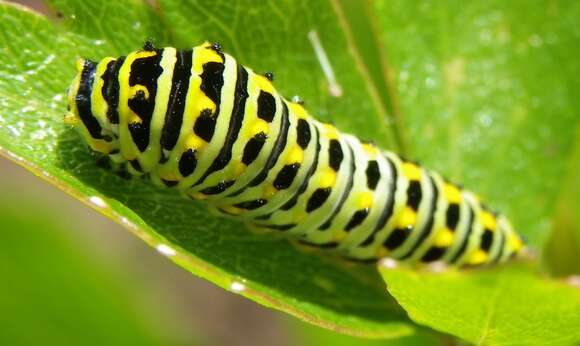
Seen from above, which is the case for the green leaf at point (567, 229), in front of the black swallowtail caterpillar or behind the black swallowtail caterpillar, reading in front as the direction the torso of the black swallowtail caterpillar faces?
behind

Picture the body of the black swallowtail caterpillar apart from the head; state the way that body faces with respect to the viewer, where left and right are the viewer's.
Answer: facing to the left of the viewer

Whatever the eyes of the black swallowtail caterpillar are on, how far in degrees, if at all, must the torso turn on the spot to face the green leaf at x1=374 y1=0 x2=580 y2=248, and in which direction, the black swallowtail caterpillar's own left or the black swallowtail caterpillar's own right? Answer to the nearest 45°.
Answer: approximately 135° to the black swallowtail caterpillar's own right
